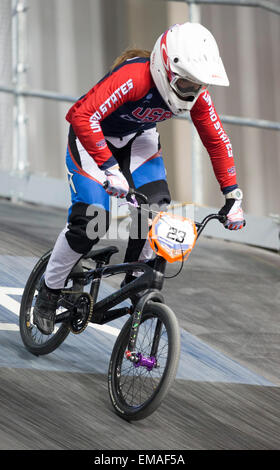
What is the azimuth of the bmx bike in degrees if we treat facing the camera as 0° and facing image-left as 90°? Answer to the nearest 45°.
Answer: approximately 315°

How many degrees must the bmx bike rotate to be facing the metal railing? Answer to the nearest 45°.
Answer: approximately 135° to its left
